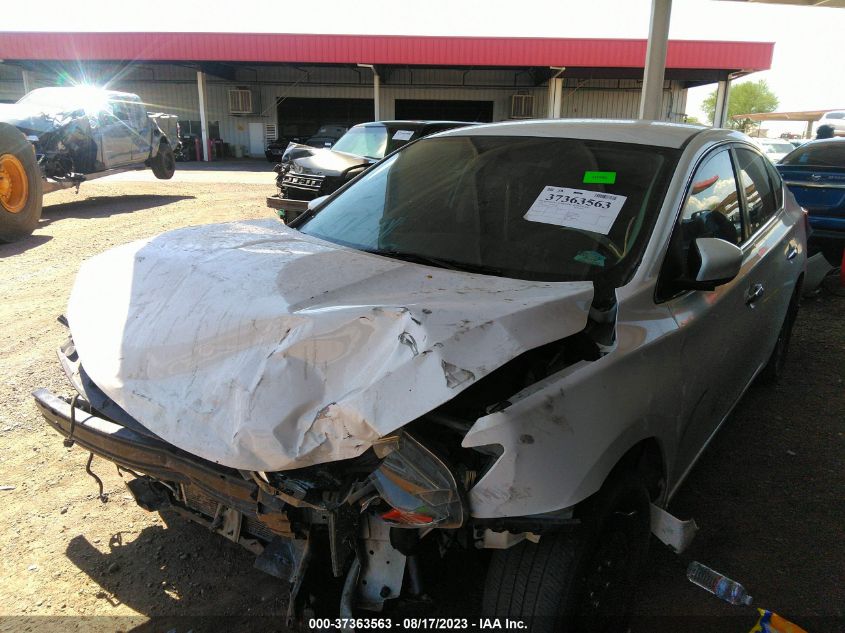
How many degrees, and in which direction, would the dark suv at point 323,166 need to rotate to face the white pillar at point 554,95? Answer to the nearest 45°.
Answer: approximately 180°

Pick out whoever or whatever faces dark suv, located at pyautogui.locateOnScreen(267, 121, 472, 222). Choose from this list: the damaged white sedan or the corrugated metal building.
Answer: the corrugated metal building

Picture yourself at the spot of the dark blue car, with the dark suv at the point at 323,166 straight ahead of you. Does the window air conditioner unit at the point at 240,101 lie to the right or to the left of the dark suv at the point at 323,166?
right

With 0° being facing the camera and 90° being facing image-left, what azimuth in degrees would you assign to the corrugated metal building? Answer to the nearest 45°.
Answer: approximately 0°

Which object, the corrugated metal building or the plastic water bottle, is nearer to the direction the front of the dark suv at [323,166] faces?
the plastic water bottle

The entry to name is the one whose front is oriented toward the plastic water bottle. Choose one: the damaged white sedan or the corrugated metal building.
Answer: the corrugated metal building

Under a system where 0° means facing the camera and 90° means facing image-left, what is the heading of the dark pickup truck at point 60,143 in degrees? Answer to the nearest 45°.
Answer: approximately 45°
